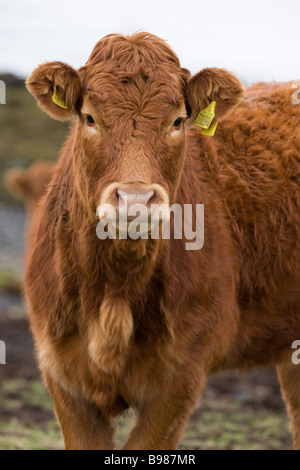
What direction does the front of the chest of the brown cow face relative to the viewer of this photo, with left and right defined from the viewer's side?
facing the viewer and to the left of the viewer
